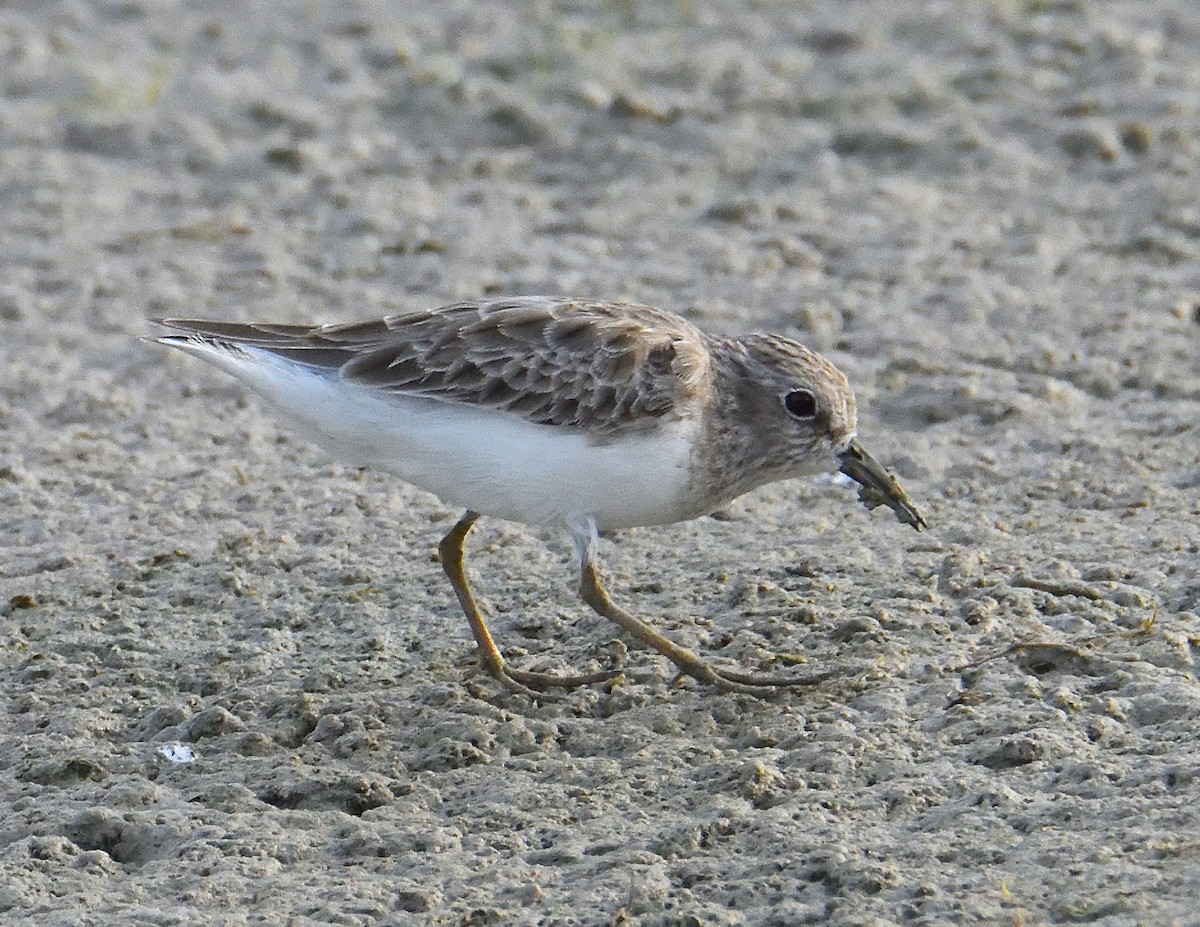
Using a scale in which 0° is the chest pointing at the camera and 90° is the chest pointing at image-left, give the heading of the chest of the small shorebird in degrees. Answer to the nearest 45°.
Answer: approximately 270°
